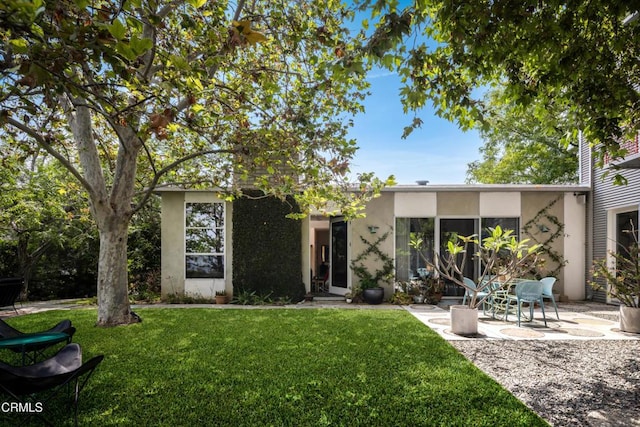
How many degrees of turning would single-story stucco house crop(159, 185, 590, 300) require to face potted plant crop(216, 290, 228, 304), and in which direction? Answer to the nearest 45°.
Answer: approximately 90° to its right

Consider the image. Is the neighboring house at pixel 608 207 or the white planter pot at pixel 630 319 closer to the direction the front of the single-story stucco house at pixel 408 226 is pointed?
the white planter pot

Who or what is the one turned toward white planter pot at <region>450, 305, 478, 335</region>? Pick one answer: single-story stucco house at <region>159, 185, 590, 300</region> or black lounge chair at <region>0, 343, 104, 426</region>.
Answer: the single-story stucco house

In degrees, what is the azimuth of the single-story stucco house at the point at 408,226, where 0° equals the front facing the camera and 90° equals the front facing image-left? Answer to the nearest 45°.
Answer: approximately 0°
